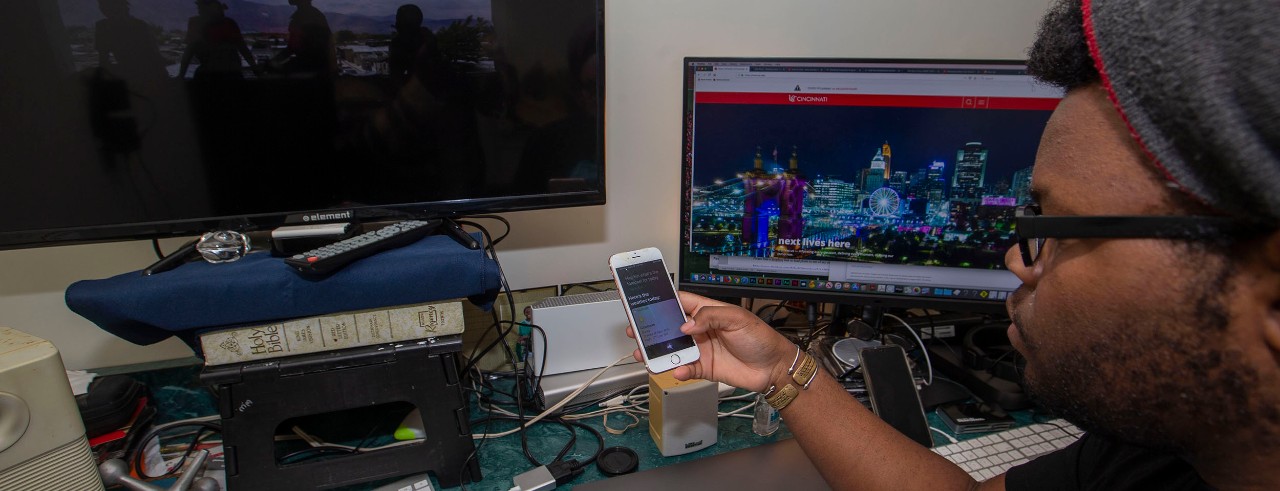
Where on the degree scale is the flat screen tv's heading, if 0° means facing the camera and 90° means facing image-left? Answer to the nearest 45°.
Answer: approximately 0°

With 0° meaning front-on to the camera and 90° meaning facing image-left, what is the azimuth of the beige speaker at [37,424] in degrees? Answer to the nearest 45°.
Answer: approximately 315°

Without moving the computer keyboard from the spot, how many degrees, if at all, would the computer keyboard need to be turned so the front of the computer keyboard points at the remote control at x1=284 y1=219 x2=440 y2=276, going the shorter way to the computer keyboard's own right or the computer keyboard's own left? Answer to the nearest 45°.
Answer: approximately 90° to the computer keyboard's own right

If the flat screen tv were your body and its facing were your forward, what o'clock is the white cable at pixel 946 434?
The white cable is roughly at 10 o'clock from the flat screen tv.

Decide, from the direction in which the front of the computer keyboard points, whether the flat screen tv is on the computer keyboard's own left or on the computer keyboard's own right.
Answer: on the computer keyboard's own right

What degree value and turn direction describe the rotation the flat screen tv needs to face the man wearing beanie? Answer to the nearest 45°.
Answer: approximately 45° to its left

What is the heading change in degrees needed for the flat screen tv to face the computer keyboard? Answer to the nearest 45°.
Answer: approximately 45° to its left

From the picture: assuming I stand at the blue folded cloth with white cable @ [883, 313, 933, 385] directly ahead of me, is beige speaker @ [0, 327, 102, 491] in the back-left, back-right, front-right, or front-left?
back-right
